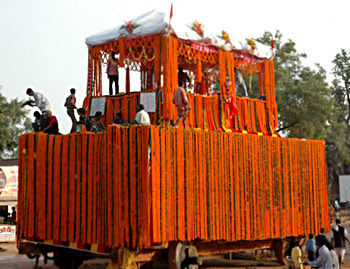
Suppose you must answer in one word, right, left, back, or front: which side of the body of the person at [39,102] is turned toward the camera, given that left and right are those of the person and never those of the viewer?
left

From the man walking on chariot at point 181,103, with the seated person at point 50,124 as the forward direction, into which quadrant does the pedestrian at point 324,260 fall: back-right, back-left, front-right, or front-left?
back-left

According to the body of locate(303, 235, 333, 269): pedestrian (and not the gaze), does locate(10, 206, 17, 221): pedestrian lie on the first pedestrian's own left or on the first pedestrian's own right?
on the first pedestrian's own right

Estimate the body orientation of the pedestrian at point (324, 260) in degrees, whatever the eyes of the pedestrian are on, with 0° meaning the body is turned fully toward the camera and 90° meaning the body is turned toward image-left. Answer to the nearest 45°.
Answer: approximately 90°
